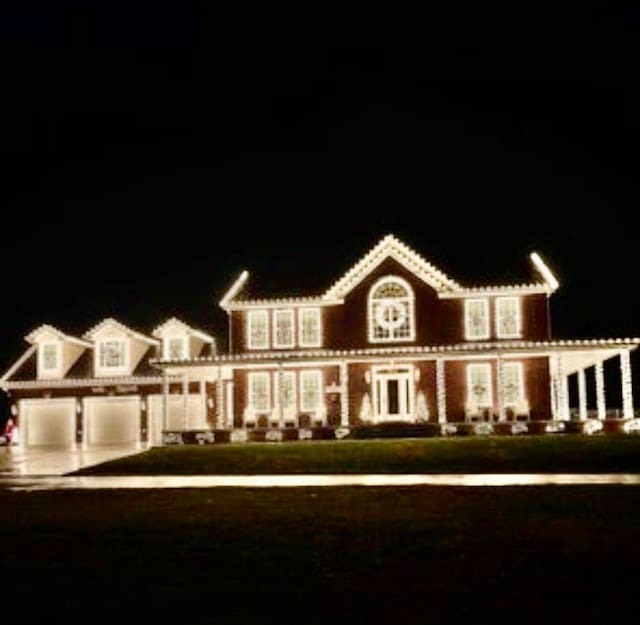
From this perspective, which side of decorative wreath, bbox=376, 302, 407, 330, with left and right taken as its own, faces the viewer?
front

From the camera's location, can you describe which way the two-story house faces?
facing the viewer
